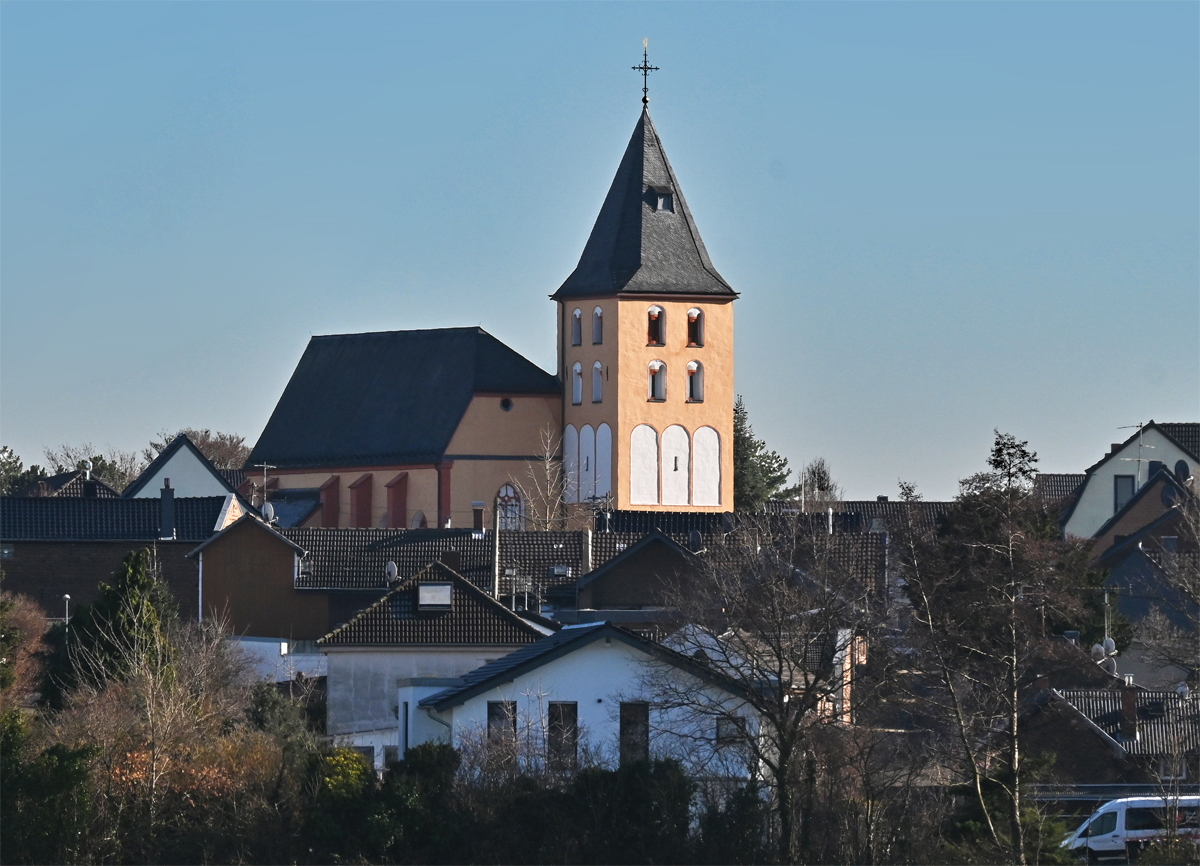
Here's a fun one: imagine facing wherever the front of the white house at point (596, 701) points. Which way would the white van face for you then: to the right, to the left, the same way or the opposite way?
to the right

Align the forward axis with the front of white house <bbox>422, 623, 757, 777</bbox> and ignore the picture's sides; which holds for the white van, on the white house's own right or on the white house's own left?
on the white house's own left

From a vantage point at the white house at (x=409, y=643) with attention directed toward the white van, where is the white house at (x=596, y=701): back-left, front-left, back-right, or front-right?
front-right

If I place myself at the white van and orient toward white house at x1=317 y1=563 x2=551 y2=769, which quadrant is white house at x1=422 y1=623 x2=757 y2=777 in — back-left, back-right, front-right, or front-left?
front-left

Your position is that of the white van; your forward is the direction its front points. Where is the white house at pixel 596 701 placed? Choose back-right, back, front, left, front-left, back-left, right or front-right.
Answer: front

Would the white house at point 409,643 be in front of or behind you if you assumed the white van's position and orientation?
in front

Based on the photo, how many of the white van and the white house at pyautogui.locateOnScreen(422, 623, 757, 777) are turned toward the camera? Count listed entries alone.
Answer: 1

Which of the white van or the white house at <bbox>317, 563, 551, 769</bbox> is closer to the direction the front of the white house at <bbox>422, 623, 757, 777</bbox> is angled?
the white van

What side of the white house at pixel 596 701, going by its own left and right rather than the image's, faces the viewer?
front

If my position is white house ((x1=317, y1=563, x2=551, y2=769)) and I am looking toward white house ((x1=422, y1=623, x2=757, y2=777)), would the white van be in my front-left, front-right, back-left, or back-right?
front-left

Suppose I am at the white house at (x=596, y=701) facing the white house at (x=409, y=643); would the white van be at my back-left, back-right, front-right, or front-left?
back-right

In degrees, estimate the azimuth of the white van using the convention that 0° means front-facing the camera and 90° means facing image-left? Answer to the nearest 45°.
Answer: approximately 90°

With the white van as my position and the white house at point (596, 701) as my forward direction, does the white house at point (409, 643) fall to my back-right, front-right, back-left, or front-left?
front-right

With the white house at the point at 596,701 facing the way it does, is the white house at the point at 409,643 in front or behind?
behind
